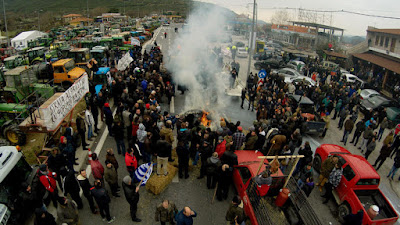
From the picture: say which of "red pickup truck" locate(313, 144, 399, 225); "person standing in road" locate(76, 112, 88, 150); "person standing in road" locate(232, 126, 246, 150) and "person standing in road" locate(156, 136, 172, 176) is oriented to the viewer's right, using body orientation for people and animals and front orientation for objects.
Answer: "person standing in road" locate(76, 112, 88, 150)

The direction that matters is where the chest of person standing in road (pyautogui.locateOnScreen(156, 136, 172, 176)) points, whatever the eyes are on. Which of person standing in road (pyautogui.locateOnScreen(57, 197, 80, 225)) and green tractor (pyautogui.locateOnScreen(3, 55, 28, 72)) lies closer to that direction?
the green tractor

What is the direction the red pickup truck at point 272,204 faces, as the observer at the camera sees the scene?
facing away from the viewer and to the left of the viewer

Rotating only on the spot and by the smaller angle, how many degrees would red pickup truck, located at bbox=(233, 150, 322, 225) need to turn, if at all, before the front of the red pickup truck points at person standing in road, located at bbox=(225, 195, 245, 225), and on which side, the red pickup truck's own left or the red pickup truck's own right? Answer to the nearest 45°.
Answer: approximately 90° to the red pickup truck's own left

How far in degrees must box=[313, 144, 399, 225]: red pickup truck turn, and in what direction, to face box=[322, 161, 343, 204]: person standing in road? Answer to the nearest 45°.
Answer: approximately 45° to its left

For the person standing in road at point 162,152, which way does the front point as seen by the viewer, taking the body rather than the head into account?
away from the camera

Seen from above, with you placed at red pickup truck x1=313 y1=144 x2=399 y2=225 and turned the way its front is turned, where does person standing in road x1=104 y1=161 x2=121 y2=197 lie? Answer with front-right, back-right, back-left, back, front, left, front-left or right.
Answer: left

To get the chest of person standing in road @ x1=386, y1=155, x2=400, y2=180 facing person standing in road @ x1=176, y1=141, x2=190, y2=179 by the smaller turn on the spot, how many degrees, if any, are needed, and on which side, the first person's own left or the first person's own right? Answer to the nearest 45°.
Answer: approximately 45° to the first person's own left

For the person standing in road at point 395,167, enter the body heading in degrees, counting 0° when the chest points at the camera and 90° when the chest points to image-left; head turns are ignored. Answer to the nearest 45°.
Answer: approximately 90°

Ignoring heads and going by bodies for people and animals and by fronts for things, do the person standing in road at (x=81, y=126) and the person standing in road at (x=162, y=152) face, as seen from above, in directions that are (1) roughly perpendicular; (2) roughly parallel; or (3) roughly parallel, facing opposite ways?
roughly perpendicular
